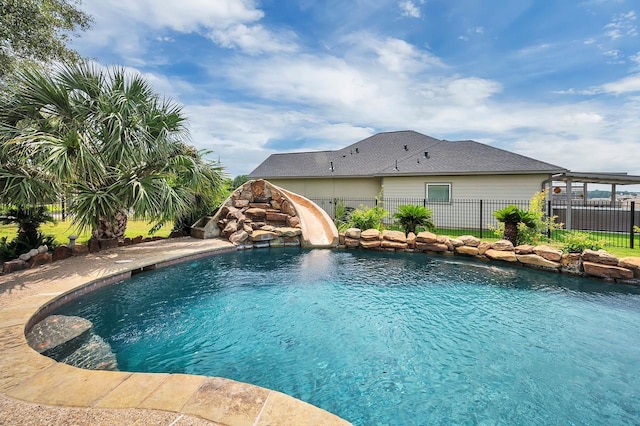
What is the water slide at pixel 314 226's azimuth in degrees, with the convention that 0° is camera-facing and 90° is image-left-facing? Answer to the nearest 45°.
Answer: approximately 0°

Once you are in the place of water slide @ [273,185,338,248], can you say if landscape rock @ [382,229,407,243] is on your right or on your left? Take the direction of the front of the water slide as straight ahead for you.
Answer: on your left

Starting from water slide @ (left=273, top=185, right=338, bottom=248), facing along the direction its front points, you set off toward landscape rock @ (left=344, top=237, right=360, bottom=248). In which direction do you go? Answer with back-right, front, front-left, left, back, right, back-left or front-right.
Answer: front-left

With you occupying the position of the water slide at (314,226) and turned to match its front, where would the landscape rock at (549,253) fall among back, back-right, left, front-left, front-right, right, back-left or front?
front-left

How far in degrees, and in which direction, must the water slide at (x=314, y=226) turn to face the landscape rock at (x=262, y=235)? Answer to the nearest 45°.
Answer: approximately 90° to its right

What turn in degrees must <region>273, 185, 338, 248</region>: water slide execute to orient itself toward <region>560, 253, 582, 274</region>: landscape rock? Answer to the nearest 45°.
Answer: approximately 45° to its left

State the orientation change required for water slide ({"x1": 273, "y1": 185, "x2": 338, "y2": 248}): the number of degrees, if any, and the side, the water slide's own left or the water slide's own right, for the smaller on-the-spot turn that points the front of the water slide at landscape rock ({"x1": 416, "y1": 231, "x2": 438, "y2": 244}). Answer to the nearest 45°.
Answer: approximately 45° to the water slide's own left

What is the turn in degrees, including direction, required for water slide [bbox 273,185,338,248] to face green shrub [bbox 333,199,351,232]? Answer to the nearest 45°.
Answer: approximately 135° to its left

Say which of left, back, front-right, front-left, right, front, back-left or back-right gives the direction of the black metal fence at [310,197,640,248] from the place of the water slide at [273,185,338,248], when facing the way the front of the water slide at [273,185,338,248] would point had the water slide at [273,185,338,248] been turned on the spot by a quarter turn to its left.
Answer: front

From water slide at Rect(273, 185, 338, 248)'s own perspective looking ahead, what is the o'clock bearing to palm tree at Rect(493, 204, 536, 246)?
The palm tree is roughly at 10 o'clock from the water slide.

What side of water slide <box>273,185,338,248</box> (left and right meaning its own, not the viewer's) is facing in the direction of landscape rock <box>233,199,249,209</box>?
right

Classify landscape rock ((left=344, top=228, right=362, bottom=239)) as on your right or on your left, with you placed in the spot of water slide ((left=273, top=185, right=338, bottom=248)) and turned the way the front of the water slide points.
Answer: on your left

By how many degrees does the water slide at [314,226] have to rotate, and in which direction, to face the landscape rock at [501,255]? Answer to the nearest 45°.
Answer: approximately 45° to its left

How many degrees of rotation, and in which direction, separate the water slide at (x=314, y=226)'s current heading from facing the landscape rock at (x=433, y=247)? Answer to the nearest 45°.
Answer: approximately 45° to its left
